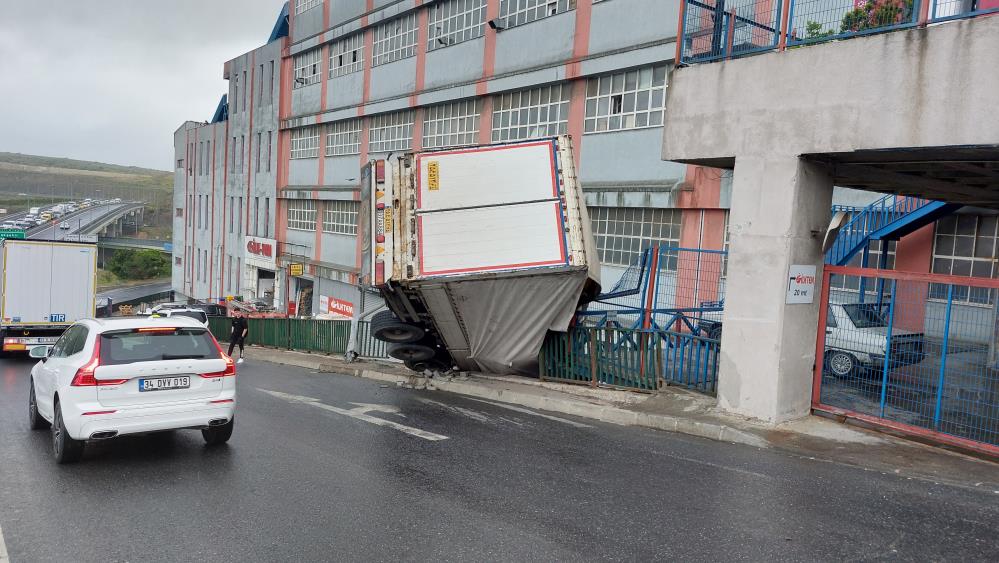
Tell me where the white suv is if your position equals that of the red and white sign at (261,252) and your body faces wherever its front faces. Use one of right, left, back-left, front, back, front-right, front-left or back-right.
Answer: front-left

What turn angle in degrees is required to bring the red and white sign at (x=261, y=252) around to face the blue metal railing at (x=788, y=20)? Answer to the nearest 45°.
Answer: approximately 45° to its left

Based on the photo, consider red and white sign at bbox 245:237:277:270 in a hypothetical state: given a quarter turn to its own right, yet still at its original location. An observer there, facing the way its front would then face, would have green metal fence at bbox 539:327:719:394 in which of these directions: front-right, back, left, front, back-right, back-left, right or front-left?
back-left

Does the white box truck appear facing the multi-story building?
no

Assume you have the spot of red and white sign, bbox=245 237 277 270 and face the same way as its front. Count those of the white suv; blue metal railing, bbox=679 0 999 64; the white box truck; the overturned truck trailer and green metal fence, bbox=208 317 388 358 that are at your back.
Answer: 0

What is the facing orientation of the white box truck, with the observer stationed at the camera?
facing away from the viewer

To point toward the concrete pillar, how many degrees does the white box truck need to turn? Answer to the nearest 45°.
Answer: approximately 135° to its right

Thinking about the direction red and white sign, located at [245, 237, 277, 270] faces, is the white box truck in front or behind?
in front

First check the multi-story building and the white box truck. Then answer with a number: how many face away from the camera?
1

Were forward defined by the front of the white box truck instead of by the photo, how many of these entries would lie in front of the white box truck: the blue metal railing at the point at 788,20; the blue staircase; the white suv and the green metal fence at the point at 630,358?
0

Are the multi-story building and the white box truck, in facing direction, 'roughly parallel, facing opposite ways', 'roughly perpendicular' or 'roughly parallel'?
roughly perpendicular

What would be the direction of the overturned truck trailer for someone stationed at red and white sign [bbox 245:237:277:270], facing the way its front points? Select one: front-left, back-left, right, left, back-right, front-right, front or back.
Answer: front-left

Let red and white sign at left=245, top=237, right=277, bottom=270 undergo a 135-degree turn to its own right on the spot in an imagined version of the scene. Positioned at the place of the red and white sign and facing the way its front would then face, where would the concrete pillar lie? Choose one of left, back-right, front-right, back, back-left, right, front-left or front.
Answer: back

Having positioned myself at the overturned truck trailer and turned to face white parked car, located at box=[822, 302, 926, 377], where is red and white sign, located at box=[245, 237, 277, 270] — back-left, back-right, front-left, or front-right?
back-left

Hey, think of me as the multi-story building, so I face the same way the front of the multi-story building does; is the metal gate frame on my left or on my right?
on my left

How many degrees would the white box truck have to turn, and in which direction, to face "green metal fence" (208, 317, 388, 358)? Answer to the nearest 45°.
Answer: approximately 90° to its right

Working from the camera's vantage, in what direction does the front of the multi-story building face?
facing the viewer and to the left of the viewer
